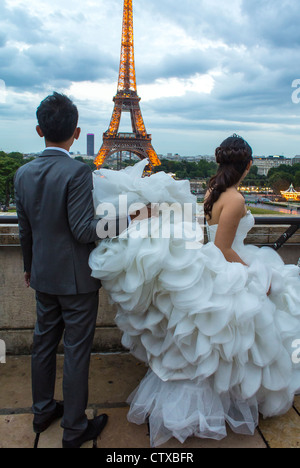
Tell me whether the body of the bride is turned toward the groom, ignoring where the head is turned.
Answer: no

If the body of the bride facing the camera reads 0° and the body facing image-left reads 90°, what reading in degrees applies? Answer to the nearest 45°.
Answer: approximately 225°

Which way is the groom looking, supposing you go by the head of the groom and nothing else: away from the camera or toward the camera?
away from the camera

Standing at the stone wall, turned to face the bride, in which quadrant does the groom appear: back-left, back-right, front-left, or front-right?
front-right
